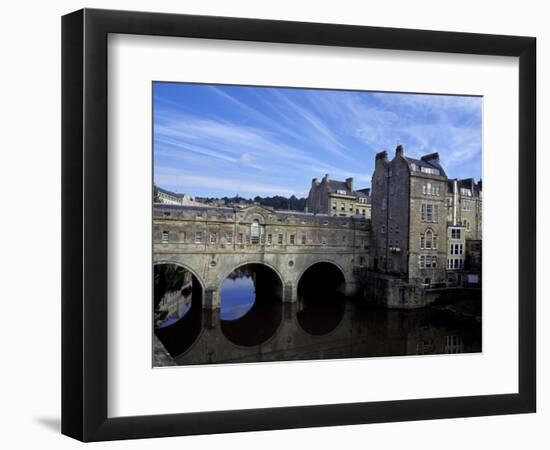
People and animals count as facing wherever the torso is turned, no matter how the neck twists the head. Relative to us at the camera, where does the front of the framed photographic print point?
facing the viewer and to the right of the viewer
